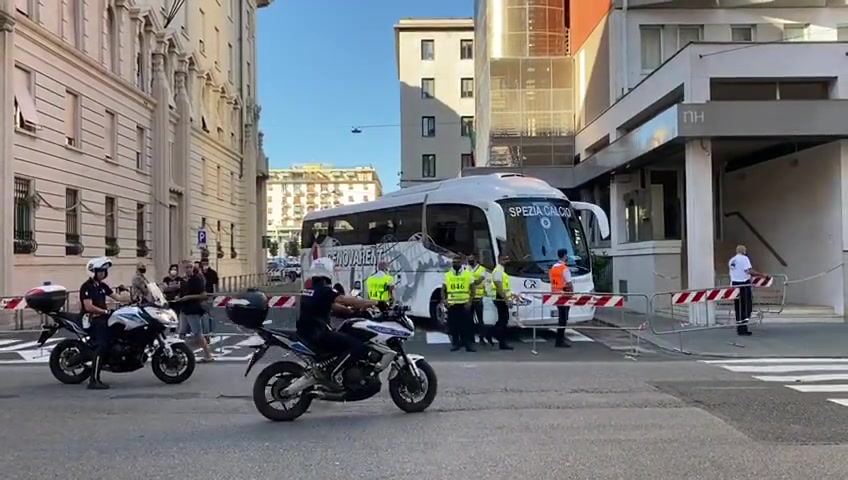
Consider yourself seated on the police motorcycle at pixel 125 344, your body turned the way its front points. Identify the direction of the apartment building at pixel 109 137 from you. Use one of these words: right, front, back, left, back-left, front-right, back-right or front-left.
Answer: left

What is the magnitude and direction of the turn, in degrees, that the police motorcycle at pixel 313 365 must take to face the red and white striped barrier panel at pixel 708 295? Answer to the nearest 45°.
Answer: approximately 45° to its left

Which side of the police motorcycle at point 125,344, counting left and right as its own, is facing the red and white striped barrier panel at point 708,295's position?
front

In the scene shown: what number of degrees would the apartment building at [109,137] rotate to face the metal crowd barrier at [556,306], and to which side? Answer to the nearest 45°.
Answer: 0° — it already faces it

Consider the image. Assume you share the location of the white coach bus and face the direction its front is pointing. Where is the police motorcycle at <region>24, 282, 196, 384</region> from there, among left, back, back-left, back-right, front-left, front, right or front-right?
right

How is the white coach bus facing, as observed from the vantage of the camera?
facing the viewer and to the right of the viewer

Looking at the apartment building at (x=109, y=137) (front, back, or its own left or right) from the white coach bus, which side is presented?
front

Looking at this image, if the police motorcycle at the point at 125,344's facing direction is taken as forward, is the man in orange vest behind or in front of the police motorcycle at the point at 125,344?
in front

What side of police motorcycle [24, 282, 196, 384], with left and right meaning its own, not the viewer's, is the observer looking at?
right

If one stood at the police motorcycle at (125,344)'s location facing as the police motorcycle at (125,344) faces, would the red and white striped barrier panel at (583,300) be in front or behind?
in front

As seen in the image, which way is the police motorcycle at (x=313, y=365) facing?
to the viewer's right

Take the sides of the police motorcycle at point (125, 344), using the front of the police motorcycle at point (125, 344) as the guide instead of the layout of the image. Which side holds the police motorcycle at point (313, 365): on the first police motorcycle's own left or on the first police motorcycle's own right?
on the first police motorcycle's own right

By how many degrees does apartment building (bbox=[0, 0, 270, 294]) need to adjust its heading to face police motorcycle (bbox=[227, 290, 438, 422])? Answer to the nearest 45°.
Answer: approximately 45° to its right

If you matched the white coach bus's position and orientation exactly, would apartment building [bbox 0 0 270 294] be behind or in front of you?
behind

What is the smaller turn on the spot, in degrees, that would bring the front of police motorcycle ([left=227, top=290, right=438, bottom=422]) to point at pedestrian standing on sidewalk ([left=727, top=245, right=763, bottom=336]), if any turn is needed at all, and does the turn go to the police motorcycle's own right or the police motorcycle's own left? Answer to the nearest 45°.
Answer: approximately 45° to the police motorcycle's own left

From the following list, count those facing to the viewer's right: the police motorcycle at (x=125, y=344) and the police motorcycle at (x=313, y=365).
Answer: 2
